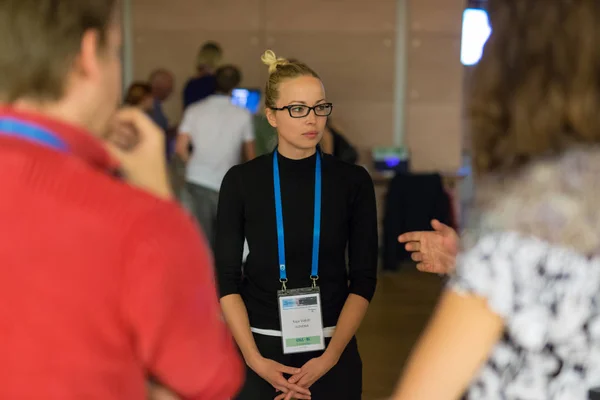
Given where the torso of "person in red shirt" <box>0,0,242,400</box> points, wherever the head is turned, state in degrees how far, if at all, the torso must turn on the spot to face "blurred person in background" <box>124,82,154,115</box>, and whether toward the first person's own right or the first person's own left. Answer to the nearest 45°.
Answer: approximately 45° to the first person's own left

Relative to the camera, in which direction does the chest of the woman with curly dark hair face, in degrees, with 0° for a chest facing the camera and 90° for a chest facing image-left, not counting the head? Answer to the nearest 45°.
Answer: approximately 135°

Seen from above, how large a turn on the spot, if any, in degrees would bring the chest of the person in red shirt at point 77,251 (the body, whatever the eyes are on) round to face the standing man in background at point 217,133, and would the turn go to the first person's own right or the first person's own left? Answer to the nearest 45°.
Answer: approximately 45° to the first person's own left

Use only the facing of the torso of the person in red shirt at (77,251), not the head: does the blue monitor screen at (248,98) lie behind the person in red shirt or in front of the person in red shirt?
in front

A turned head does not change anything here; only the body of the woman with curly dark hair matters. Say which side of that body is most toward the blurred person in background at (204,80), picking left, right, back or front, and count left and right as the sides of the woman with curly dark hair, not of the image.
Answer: front

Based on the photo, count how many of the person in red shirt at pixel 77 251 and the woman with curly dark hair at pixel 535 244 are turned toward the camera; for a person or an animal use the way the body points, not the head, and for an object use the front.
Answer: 0

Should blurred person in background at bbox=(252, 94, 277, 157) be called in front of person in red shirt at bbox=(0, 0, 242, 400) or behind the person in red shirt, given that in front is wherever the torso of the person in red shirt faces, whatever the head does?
in front

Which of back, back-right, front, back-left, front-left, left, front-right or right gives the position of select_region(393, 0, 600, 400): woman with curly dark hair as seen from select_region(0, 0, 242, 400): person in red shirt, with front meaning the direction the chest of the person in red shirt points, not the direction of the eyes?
front-right

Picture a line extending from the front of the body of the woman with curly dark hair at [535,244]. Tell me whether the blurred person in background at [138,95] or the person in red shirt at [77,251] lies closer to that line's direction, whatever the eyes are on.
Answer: the blurred person in background

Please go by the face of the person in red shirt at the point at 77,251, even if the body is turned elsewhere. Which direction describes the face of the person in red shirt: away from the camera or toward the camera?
away from the camera

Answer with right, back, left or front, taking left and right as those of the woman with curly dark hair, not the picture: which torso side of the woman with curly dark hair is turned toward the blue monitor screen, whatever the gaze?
front

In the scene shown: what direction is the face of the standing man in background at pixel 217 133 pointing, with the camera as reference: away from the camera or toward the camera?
away from the camera

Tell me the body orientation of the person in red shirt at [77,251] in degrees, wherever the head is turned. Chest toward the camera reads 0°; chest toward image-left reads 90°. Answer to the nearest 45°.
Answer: approximately 225°
